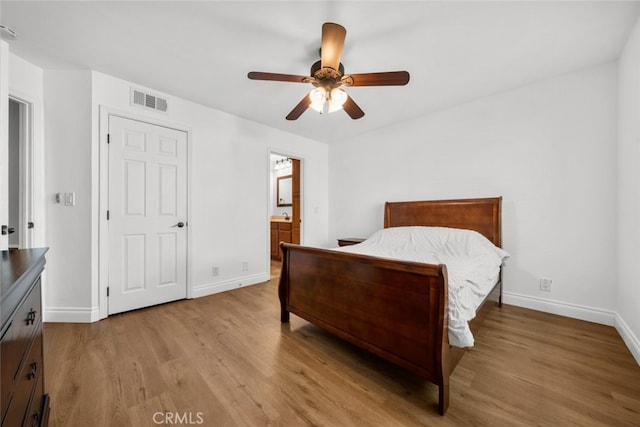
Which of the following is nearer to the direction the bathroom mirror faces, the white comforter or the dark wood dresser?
the dark wood dresser

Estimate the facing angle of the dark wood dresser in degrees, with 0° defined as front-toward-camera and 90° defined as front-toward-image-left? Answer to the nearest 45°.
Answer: approximately 270°

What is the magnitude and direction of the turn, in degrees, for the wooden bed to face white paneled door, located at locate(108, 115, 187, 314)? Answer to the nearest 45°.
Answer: approximately 45° to its right

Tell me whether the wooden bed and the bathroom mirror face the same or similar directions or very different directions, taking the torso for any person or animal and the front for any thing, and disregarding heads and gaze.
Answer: same or similar directions

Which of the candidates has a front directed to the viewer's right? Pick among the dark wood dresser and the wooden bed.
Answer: the dark wood dresser

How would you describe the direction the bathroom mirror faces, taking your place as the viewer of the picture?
facing the viewer and to the left of the viewer

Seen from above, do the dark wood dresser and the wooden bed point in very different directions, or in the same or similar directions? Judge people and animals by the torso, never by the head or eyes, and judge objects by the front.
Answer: very different directions

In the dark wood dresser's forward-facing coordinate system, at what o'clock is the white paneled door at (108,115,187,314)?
The white paneled door is roughly at 10 o'clock from the dark wood dresser.

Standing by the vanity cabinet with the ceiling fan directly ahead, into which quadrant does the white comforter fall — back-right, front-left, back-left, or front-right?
front-left

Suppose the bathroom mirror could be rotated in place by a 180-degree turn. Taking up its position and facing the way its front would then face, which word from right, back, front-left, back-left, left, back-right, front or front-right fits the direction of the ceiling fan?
back-right

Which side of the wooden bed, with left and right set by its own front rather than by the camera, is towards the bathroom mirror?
right

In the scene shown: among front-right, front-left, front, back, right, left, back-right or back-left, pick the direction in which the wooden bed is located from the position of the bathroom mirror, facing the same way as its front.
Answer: front-left

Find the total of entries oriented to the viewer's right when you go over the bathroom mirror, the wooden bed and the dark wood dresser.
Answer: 1

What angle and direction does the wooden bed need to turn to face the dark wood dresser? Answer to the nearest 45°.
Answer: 0° — it already faces it
